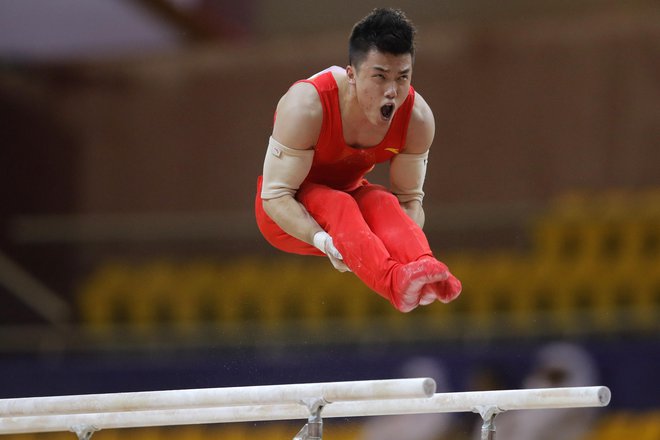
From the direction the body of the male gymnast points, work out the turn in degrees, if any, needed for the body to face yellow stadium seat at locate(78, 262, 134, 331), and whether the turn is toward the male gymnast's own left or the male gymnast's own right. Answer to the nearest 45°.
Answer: approximately 180°

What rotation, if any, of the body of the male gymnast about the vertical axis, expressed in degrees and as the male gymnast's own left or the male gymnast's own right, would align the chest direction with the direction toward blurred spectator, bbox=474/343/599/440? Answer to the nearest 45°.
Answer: approximately 135° to the male gymnast's own left

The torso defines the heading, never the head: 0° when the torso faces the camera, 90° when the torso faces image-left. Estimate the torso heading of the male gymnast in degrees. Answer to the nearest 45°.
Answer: approximately 315°

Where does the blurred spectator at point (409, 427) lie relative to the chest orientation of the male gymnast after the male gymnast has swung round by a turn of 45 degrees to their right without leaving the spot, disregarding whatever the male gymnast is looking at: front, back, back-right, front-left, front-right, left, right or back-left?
back

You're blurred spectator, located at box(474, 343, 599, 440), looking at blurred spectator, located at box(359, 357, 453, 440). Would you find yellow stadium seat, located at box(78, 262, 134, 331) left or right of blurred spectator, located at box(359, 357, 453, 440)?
right
